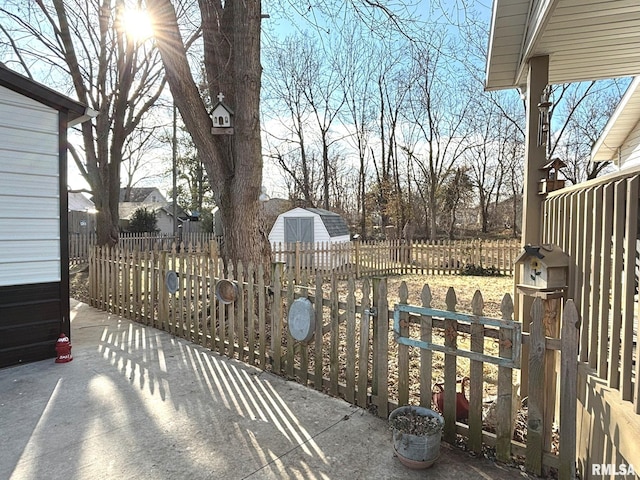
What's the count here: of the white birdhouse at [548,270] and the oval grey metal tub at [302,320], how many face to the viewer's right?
0

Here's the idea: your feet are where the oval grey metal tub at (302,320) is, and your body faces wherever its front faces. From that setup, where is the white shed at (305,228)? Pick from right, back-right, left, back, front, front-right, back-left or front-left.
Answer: back-right

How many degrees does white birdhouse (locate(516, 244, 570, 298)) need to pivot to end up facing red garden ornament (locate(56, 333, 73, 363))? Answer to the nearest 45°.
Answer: approximately 45° to its right

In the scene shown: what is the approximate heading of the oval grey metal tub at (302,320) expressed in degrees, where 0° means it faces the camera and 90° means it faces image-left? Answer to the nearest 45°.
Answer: approximately 45°

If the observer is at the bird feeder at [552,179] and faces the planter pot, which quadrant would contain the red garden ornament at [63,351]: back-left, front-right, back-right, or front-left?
front-right

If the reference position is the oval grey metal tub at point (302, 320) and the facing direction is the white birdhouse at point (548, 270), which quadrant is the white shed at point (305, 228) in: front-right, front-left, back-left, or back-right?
back-left

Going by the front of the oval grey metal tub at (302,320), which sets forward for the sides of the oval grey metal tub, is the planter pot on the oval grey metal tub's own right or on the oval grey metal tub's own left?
on the oval grey metal tub's own left

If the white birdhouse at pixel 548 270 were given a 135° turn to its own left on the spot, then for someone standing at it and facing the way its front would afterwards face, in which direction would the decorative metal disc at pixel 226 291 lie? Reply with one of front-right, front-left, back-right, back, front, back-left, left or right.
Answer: back

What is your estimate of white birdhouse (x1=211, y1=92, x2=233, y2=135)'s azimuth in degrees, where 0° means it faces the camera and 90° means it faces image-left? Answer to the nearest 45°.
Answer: approximately 0°

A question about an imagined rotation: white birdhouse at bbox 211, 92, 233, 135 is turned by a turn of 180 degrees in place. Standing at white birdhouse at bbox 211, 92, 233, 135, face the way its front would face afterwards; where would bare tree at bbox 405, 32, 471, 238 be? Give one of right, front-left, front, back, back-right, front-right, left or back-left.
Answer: front-right

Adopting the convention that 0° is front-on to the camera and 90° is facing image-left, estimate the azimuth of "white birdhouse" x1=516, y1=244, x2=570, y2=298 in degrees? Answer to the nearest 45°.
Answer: approximately 45°

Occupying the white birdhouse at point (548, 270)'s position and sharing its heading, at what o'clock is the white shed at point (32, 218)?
The white shed is roughly at 1 o'clock from the white birdhouse.

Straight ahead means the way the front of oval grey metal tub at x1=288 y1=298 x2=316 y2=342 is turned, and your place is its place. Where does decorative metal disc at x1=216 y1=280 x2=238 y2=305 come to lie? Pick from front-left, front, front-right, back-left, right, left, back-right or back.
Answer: right

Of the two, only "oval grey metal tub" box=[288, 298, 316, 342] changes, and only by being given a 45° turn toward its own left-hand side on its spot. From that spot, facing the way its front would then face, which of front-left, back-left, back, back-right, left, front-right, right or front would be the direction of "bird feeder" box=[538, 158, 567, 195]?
left

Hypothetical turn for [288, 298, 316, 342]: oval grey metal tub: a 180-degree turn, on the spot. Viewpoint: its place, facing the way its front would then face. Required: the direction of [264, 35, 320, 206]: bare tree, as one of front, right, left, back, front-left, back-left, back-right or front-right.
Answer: front-left

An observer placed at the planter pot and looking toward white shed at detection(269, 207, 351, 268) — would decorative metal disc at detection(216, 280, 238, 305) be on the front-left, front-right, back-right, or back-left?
front-left

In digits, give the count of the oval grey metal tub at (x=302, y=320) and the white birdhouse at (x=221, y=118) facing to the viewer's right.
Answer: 0
